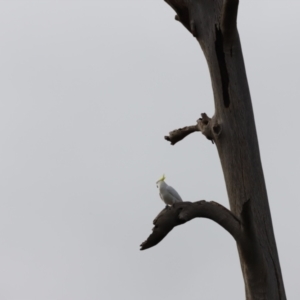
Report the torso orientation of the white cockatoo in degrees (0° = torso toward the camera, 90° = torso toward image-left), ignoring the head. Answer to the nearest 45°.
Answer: approximately 90°
